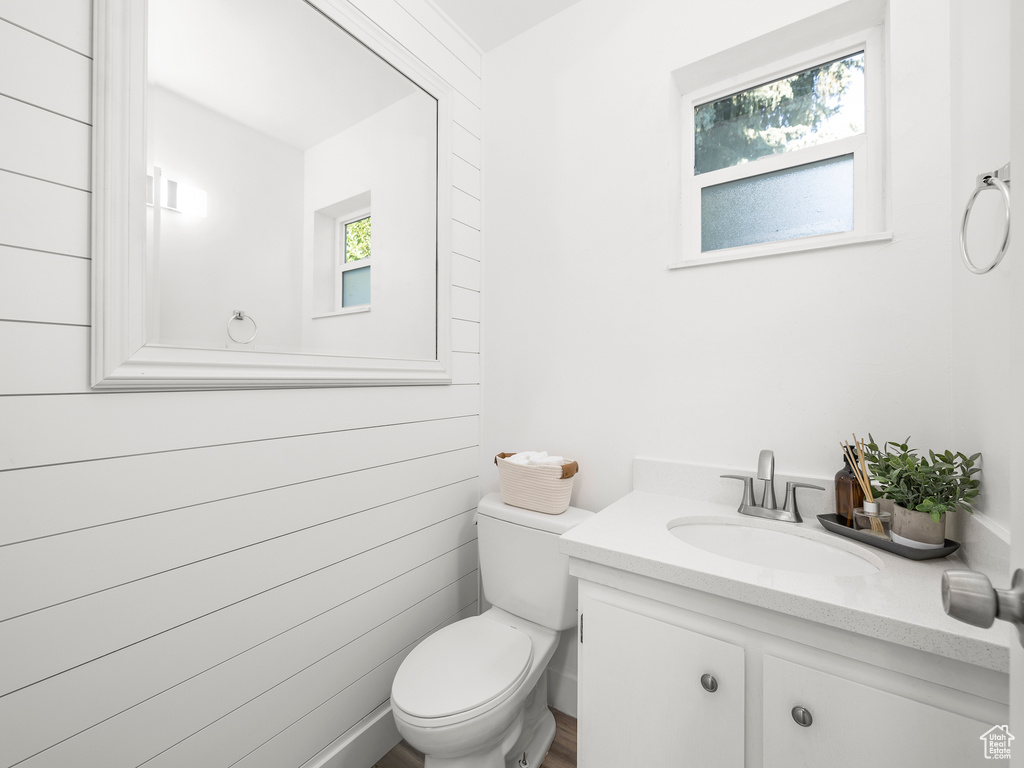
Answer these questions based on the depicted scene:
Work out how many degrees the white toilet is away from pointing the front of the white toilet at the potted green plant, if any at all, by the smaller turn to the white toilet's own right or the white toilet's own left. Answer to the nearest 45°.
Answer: approximately 90° to the white toilet's own left

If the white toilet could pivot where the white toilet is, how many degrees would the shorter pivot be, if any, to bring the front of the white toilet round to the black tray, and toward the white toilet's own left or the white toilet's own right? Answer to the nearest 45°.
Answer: approximately 90° to the white toilet's own left

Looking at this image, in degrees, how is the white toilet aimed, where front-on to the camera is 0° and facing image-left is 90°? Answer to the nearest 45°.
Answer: approximately 45°

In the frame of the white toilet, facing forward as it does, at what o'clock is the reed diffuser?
The reed diffuser is roughly at 8 o'clock from the white toilet.

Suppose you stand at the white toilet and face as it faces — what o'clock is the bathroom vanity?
The bathroom vanity is roughly at 9 o'clock from the white toilet.
